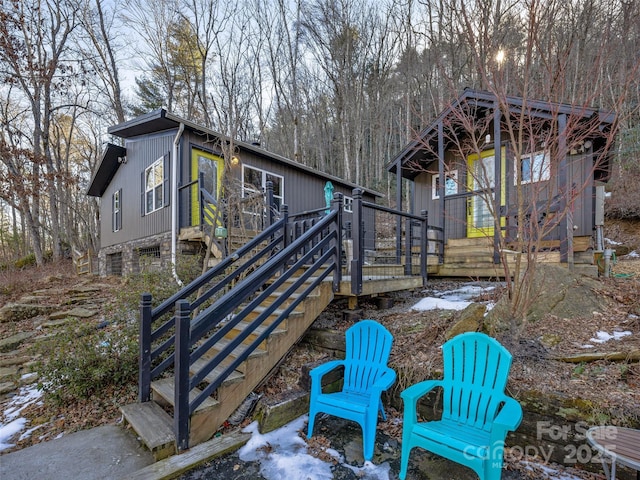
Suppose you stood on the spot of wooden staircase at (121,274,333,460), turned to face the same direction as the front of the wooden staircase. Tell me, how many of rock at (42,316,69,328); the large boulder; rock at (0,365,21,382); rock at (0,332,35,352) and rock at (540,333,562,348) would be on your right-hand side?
3

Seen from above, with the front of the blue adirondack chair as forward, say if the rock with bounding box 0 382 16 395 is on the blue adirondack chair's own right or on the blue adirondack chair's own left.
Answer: on the blue adirondack chair's own right

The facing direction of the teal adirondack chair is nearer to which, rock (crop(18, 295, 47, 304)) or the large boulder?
the rock

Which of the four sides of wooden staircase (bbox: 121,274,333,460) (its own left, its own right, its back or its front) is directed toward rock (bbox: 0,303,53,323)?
right

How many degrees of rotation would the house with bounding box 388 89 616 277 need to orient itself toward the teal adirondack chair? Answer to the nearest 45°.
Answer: approximately 45° to its left

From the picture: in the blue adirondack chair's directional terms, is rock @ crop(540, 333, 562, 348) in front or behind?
behind

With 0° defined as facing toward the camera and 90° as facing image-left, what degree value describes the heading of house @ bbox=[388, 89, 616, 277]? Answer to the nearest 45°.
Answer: approximately 45°

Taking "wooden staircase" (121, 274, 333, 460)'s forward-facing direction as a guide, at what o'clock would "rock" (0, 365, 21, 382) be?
The rock is roughly at 3 o'clock from the wooden staircase.

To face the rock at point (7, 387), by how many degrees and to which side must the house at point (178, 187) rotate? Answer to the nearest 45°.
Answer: approximately 45° to its right

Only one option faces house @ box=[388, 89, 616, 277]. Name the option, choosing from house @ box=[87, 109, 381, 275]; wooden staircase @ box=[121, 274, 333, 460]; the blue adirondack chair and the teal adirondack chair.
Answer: house @ box=[87, 109, 381, 275]
